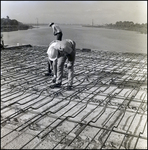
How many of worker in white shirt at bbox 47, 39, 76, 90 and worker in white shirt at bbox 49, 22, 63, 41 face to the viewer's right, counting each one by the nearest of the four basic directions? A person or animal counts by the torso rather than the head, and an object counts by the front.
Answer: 0
